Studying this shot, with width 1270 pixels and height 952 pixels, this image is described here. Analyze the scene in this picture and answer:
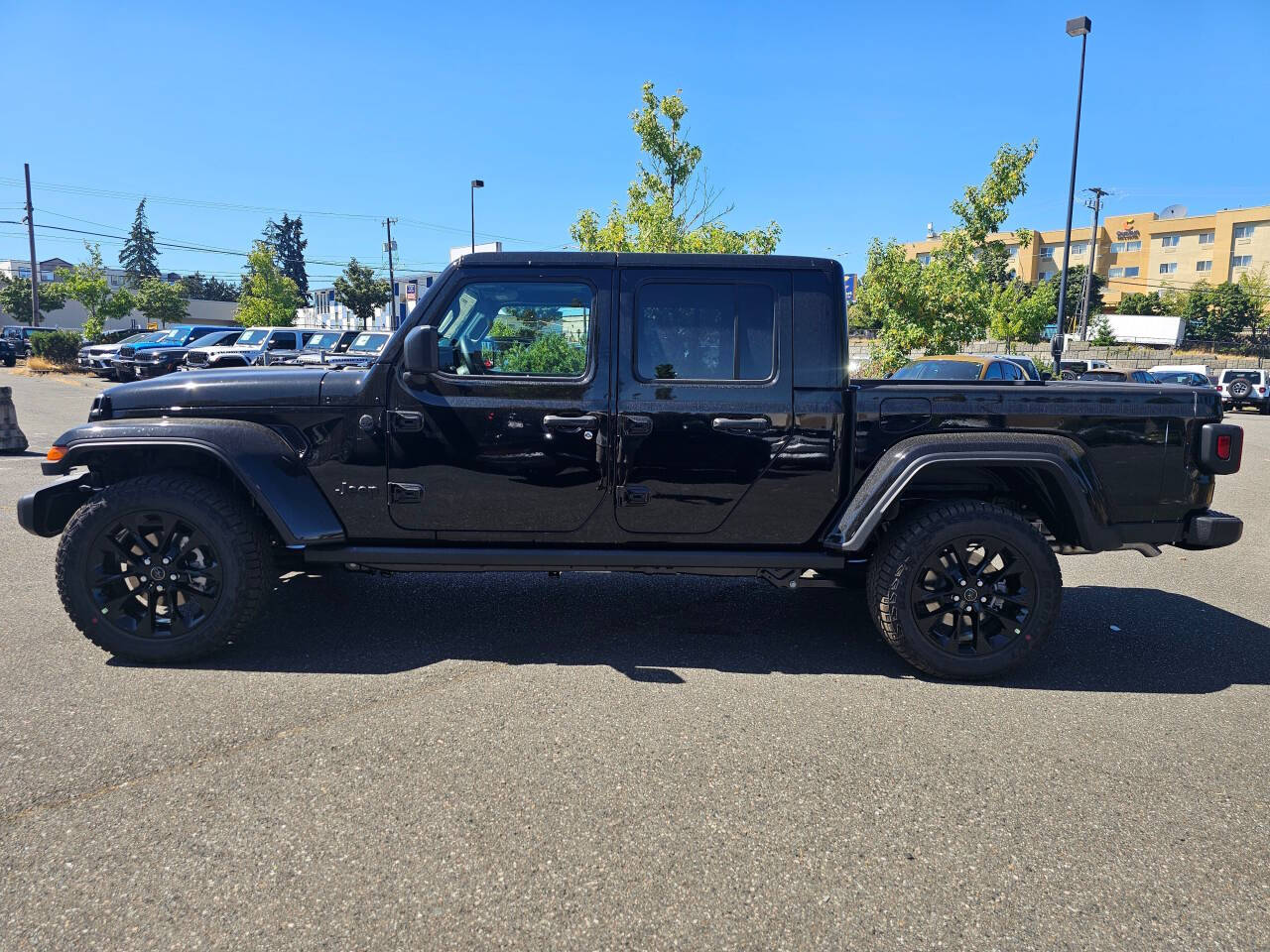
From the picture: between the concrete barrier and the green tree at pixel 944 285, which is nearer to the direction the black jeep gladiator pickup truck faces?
the concrete barrier

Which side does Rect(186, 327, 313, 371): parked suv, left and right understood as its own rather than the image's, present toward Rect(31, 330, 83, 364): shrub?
right

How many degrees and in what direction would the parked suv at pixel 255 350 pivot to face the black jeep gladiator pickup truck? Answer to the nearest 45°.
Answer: approximately 45° to its left

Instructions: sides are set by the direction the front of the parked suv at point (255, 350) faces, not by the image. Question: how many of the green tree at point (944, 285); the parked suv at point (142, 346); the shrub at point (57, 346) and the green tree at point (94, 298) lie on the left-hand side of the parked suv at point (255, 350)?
1

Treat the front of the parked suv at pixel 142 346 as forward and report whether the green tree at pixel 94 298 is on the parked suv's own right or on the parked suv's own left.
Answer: on the parked suv's own right

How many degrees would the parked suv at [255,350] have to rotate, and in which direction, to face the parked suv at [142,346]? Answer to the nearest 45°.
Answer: approximately 90° to its right

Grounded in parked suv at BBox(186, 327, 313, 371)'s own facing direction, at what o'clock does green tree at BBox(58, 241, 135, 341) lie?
The green tree is roughly at 4 o'clock from the parked suv.

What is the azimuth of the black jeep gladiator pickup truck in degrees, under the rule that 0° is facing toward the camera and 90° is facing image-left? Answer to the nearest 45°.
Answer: approximately 90°

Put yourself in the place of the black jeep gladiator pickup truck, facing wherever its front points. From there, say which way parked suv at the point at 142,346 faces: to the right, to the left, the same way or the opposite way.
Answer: to the left

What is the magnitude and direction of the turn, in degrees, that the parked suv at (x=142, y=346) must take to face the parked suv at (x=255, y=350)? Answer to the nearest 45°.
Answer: approximately 90° to its left

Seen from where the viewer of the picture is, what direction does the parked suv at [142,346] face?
facing the viewer and to the left of the viewer

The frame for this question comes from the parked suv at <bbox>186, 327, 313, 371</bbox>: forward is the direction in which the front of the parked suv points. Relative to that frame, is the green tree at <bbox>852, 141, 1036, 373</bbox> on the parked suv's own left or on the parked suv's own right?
on the parked suv's own left

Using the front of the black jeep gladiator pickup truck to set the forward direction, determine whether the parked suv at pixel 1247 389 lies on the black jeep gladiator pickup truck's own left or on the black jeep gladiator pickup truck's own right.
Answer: on the black jeep gladiator pickup truck's own right

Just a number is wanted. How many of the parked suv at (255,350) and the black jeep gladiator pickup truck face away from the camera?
0

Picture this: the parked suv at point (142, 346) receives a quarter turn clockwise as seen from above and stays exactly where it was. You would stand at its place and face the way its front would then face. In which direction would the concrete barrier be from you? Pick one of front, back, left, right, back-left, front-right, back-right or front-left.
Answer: back-left

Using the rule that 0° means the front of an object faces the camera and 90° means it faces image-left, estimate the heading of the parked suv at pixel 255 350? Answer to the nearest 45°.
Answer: approximately 45°

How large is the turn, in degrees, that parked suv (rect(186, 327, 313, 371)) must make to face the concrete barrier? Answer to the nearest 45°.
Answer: approximately 45° to its left
